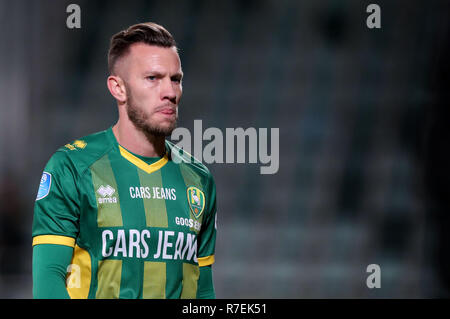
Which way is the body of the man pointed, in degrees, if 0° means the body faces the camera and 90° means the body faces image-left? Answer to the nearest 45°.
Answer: approximately 315°

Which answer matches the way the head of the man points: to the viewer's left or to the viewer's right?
to the viewer's right
